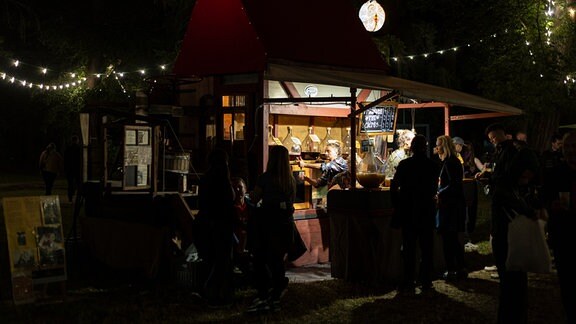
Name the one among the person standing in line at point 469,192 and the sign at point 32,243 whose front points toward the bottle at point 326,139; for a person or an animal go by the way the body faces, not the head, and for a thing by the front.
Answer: the person standing in line

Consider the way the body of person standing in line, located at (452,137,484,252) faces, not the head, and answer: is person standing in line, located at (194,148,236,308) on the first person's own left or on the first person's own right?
on the first person's own left

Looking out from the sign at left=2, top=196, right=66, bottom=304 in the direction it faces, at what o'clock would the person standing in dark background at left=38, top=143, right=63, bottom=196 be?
The person standing in dark background is roughly at 6 o'clock from the sign.

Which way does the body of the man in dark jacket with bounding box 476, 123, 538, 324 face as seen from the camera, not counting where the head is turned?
to the viewer's left

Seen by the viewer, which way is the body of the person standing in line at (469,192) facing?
to the viewer's left

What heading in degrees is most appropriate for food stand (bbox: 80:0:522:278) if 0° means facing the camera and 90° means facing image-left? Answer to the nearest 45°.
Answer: approximately 315°

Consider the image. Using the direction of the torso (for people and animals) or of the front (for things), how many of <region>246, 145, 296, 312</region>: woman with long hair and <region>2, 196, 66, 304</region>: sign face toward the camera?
1

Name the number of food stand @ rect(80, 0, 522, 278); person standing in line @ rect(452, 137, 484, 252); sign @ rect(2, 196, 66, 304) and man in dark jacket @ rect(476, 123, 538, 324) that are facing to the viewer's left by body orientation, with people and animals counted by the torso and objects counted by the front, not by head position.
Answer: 2

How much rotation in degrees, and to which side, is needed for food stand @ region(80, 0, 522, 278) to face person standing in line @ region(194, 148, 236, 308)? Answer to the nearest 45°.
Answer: approximately 45° to its right

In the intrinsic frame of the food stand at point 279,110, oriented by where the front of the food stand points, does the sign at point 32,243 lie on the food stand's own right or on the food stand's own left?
on the food stand's own right

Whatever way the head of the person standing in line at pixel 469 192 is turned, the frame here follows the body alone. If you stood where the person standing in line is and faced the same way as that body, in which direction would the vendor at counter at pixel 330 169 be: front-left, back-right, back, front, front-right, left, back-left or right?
front-left

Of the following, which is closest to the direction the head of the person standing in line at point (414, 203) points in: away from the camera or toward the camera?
away from the camera

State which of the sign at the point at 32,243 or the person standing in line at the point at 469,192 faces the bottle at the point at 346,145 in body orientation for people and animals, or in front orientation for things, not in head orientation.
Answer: the person standing in line

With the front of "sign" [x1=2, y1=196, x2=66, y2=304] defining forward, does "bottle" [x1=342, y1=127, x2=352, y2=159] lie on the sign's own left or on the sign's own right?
on the sign's own left

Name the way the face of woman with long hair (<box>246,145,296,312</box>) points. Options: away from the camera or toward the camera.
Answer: away from the camera

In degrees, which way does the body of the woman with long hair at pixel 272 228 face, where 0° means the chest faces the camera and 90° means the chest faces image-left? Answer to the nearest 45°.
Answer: approximately 135°

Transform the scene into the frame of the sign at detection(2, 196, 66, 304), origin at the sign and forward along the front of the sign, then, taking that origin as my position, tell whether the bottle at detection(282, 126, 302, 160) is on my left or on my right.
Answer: on my left

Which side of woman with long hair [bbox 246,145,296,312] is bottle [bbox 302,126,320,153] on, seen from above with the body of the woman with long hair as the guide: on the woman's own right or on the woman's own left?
on the woman's own right

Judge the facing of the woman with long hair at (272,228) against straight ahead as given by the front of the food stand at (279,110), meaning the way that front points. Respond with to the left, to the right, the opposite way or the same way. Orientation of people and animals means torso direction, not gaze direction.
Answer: the opposite way
